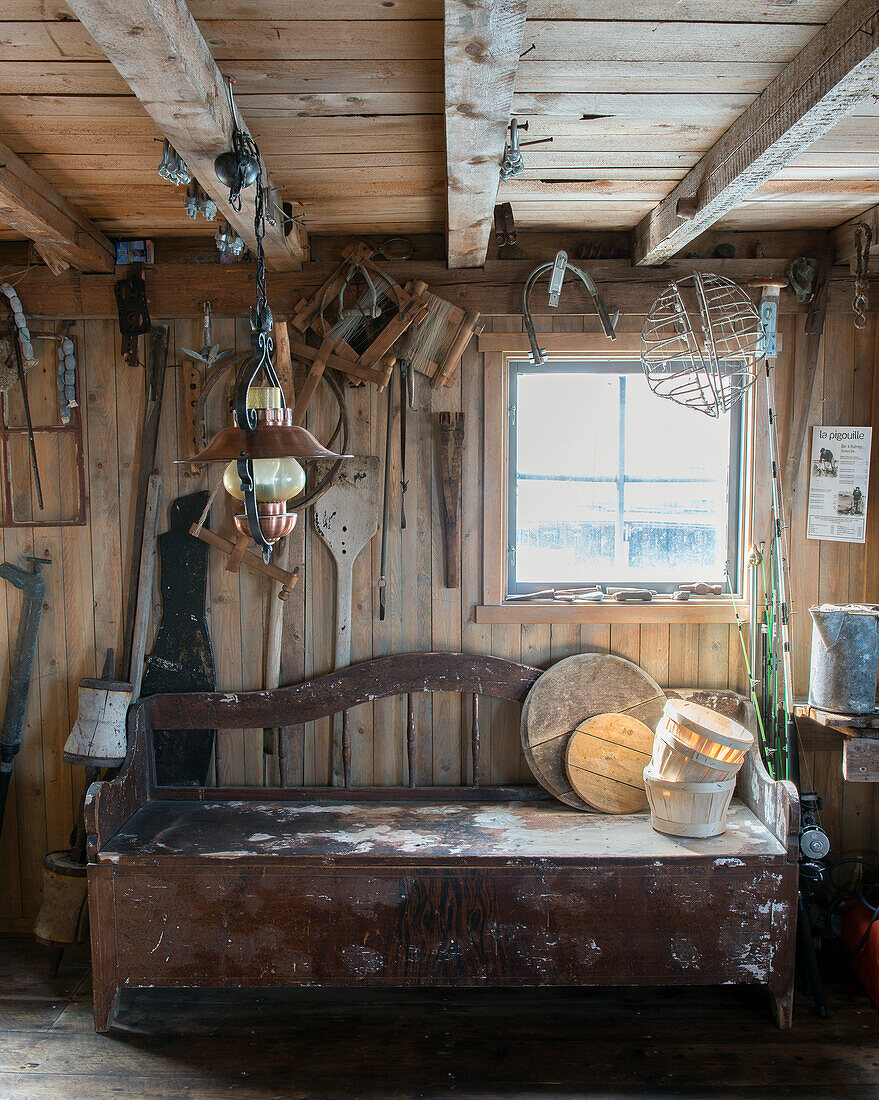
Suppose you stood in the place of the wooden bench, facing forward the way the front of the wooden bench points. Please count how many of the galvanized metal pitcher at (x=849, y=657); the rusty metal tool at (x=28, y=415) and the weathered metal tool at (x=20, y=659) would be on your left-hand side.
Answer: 1

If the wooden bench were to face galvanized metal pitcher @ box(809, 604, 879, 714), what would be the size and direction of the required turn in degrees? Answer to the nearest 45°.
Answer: approximately 90° to its left

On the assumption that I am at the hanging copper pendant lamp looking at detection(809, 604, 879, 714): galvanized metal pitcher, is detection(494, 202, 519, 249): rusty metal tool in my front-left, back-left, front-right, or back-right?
front-left

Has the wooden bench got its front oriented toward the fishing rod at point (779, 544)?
no

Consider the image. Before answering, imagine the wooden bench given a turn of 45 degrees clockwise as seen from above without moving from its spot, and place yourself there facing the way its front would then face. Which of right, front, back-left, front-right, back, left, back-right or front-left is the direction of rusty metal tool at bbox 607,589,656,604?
back

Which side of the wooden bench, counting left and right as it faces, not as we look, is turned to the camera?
front
